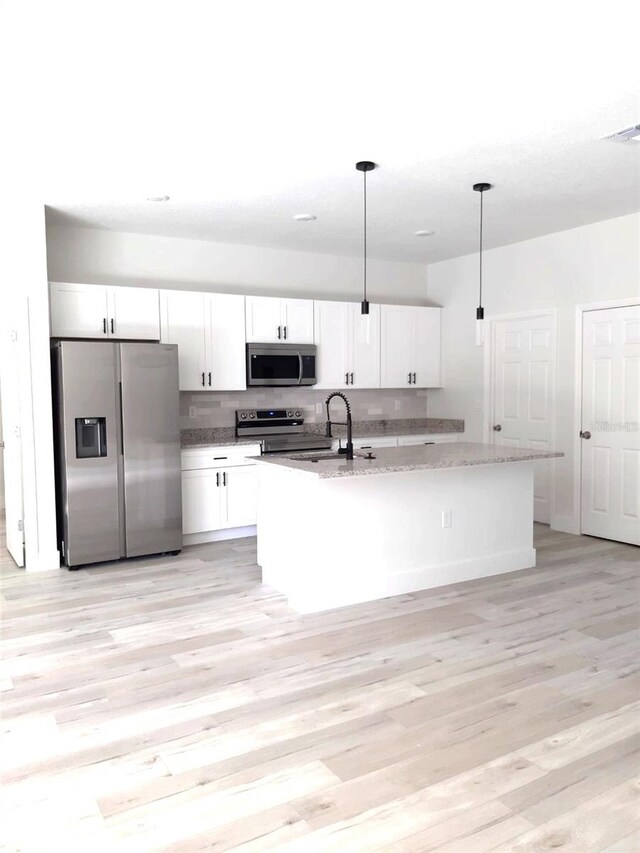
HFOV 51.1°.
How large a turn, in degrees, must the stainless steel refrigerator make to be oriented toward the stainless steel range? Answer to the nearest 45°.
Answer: approximately 135° to its left

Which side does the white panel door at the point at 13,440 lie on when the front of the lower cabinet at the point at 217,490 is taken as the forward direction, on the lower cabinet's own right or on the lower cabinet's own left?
on the lower cabinet's own right

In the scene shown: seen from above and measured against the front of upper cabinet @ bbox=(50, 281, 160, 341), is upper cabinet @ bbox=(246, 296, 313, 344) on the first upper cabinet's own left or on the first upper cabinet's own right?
on the first upper cabinet's own left

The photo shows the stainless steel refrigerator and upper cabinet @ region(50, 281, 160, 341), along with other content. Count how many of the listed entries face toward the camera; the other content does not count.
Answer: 2

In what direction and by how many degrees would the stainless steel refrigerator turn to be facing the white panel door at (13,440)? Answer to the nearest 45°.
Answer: approximately 135° to its right

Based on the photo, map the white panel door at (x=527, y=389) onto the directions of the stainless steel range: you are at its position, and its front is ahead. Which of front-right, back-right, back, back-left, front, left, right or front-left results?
front-left

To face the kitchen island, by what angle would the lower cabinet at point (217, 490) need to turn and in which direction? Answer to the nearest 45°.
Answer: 0° — it already faces it

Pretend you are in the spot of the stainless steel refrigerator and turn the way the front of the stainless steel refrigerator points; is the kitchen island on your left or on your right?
on your left

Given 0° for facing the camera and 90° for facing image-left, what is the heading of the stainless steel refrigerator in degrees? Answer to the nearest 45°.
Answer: approximately 0°

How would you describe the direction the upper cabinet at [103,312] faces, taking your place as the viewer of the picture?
facing the viewer

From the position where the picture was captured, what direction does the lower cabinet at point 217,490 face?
facing the viewer and to the right of the viewer

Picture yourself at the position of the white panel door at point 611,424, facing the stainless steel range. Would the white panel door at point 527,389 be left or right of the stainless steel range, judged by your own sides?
right

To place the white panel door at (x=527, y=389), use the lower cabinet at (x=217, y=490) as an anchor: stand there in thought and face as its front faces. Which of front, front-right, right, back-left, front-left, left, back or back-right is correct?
front-left

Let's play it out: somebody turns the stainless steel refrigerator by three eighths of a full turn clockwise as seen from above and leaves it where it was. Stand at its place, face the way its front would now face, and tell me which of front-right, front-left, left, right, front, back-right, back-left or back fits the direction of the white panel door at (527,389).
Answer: back-right

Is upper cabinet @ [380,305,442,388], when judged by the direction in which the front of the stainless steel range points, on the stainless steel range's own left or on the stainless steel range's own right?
on the stainless steel range's own left
